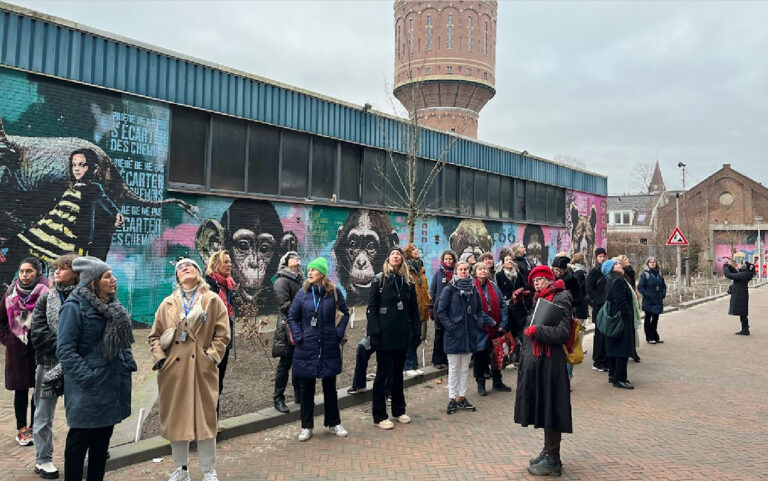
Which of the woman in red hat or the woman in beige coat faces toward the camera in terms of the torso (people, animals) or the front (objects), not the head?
the woman in beige coat

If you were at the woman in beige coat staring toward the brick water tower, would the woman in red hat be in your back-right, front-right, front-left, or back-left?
front-right

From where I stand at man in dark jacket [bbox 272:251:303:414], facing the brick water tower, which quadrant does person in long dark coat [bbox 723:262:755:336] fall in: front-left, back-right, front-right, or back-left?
front-right

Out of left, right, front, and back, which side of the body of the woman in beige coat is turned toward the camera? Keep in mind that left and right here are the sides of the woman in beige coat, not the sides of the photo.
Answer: front

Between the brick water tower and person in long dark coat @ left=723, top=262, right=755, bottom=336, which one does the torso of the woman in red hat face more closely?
the brick water tower

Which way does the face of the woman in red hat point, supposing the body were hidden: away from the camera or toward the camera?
toward the camera

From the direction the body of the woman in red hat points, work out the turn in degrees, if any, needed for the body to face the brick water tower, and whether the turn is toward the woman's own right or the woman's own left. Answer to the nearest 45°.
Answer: approximately 90° to the woman's own right

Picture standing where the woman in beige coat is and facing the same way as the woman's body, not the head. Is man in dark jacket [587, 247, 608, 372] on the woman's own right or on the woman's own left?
on the woman's own left

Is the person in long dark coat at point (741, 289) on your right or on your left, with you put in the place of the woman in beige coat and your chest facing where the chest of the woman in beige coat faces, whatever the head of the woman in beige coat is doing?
on your left
